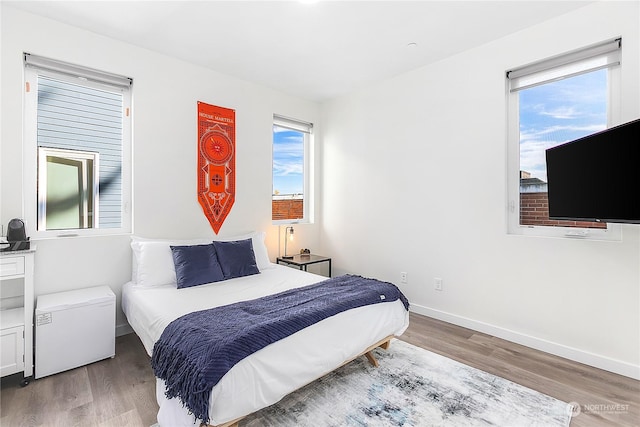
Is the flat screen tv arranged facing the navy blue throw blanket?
yes

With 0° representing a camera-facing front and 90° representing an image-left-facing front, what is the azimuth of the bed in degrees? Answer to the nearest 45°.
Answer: approximately 315°

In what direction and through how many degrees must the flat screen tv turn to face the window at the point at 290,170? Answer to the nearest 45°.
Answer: approximately 45° to its right

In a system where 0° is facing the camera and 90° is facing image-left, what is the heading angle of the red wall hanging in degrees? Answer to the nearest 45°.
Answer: approximately 315°

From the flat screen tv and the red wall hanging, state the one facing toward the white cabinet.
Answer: the flat screen tv

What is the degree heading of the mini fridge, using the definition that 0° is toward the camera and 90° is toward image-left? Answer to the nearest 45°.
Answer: approximately 315°
